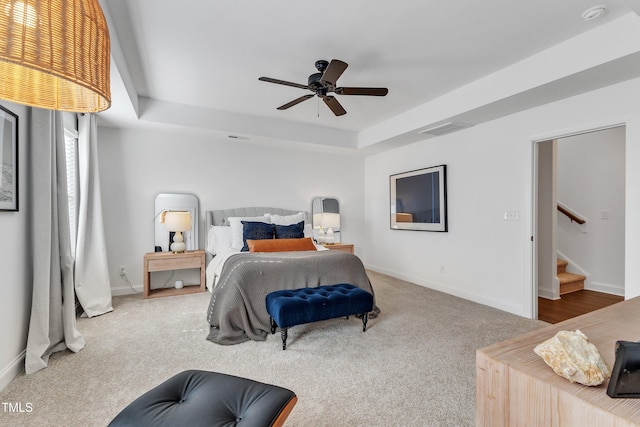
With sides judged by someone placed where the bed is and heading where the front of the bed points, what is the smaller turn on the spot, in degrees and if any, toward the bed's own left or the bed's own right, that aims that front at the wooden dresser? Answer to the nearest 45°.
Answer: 0° — it already faces it

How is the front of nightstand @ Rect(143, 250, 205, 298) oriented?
toward the camera

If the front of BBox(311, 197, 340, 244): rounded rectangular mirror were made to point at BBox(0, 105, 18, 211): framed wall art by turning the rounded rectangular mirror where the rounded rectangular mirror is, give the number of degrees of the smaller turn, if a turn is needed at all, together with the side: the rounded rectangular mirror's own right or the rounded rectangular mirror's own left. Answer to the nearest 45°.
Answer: approximately 90° to the rounded rectangular mirror's own right

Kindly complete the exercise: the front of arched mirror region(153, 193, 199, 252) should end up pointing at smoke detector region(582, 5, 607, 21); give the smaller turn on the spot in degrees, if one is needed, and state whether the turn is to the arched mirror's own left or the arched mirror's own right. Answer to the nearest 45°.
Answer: approximately 45° to the arched mirror's own left

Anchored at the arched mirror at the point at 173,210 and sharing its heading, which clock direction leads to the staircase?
The staircase is roughly at 10 o'clock from the arched mirror.

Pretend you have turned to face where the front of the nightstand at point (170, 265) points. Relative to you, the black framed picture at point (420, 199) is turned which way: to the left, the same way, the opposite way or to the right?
to the right

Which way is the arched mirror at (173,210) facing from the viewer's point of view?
toward the camera

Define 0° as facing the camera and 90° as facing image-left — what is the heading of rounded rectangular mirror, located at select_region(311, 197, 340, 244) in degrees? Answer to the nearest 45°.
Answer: approximately 315°

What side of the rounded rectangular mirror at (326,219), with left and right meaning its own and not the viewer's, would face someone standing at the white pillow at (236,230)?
right

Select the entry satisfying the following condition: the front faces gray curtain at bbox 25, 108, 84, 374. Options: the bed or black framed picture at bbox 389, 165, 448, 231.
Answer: the black framed picture

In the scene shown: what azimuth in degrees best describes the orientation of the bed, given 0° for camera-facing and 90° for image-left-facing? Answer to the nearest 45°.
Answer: approximately 315°

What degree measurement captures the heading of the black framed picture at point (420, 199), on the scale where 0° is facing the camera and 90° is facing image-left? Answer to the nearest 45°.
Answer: approximately 45°

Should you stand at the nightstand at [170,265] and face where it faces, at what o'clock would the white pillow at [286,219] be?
The white pillow is roughly at 9 o'clock from the nightstand.

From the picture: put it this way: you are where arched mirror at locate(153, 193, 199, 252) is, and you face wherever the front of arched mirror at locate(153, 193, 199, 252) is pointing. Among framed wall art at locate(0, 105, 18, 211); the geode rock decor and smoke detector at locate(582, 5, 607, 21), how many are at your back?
0

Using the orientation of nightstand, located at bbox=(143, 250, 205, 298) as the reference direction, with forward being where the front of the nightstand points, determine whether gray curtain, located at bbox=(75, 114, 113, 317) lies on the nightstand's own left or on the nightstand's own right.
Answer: on the nightstand's own right

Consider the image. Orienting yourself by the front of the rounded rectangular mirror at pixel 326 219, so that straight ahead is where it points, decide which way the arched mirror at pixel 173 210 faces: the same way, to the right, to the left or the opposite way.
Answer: the same way
